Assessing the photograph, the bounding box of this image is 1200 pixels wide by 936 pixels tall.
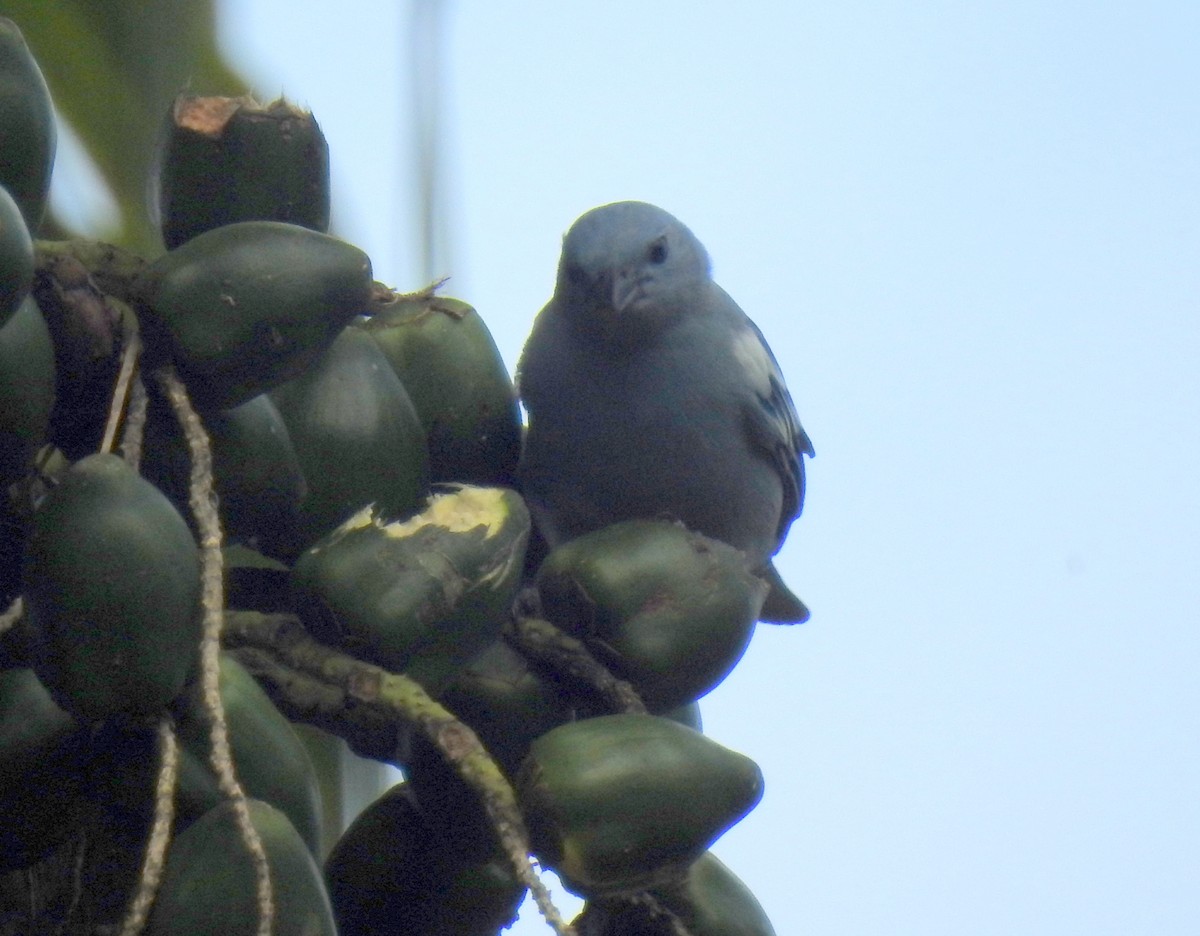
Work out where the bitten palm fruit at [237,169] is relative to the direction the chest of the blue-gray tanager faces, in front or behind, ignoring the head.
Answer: in front

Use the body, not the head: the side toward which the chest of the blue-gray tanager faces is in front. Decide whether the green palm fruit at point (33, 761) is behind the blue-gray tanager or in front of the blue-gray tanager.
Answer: in front

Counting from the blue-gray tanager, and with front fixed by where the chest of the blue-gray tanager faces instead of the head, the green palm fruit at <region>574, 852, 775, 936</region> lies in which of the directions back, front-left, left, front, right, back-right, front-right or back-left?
front-left

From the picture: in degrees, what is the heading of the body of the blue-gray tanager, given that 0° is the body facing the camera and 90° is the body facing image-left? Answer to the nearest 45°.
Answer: approximately 45°

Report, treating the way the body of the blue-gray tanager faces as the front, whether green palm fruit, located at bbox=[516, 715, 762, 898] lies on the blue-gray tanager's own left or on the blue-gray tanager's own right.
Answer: on the blue-gray tanager's own right

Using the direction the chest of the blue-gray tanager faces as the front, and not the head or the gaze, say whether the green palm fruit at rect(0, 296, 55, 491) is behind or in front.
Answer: in front
